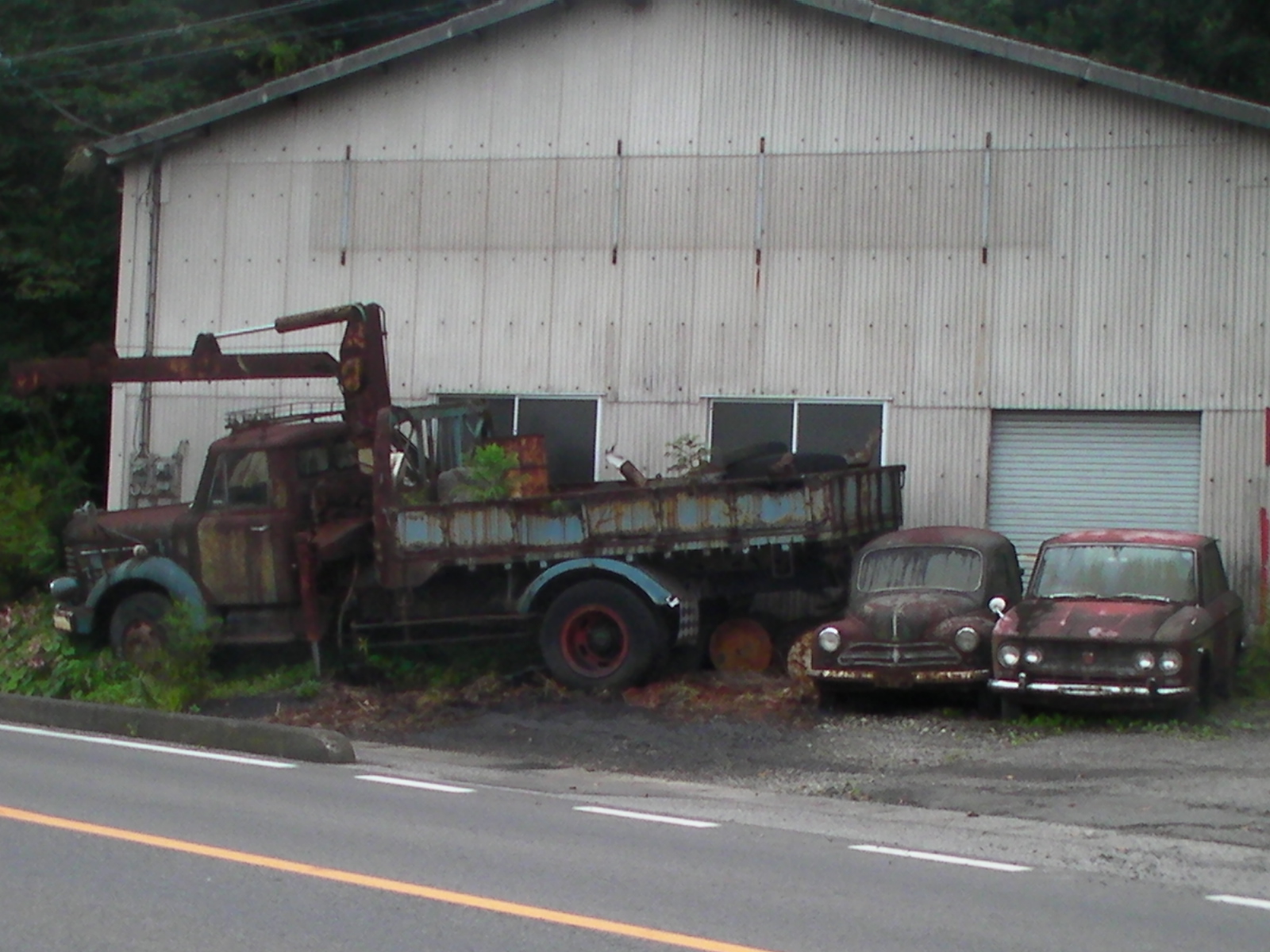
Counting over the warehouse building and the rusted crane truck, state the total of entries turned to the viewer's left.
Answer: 1

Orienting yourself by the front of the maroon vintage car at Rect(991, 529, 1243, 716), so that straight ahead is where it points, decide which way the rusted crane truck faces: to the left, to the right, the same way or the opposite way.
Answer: to the right

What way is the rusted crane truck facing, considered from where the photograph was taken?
facing to the left of the viewer

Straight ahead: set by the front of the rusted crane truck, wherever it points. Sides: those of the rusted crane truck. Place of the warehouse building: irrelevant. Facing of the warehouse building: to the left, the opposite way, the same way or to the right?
to the left

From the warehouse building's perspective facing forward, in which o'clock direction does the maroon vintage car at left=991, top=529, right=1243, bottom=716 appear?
The maroon vintage car is roughly at 11 o'clock from the warehouse building.

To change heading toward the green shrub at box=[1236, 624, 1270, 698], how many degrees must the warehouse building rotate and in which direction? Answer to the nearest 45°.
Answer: approximately 45° to its left

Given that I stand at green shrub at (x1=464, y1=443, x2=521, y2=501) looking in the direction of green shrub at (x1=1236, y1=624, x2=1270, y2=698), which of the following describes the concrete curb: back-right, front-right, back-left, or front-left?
back-right

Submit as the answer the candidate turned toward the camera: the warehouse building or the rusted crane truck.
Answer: the warehouse building

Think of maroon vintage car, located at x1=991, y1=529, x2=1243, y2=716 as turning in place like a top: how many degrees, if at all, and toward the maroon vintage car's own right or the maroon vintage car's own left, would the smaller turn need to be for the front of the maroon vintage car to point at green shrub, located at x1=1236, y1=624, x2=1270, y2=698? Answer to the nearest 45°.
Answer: approximately 135° to the maroon vintage car's own left

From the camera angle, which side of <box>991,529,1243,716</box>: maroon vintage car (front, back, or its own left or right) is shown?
front

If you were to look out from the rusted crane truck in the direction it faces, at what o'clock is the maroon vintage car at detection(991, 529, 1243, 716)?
The maroon vintage car is roughly at 7 o'clock from the rusted crane truck.

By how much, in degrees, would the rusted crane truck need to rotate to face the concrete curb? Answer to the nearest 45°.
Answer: approximately 45° to its left

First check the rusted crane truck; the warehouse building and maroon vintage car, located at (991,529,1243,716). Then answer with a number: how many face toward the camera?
2

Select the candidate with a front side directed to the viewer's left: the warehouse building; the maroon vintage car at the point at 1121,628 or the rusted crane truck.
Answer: the rusted crane truck

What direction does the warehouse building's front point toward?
toward the camera

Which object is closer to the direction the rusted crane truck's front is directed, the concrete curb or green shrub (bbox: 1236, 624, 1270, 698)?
the concrete curb

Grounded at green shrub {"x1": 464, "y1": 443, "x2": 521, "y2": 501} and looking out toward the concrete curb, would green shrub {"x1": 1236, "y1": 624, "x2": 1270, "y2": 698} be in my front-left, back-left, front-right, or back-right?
back-left
